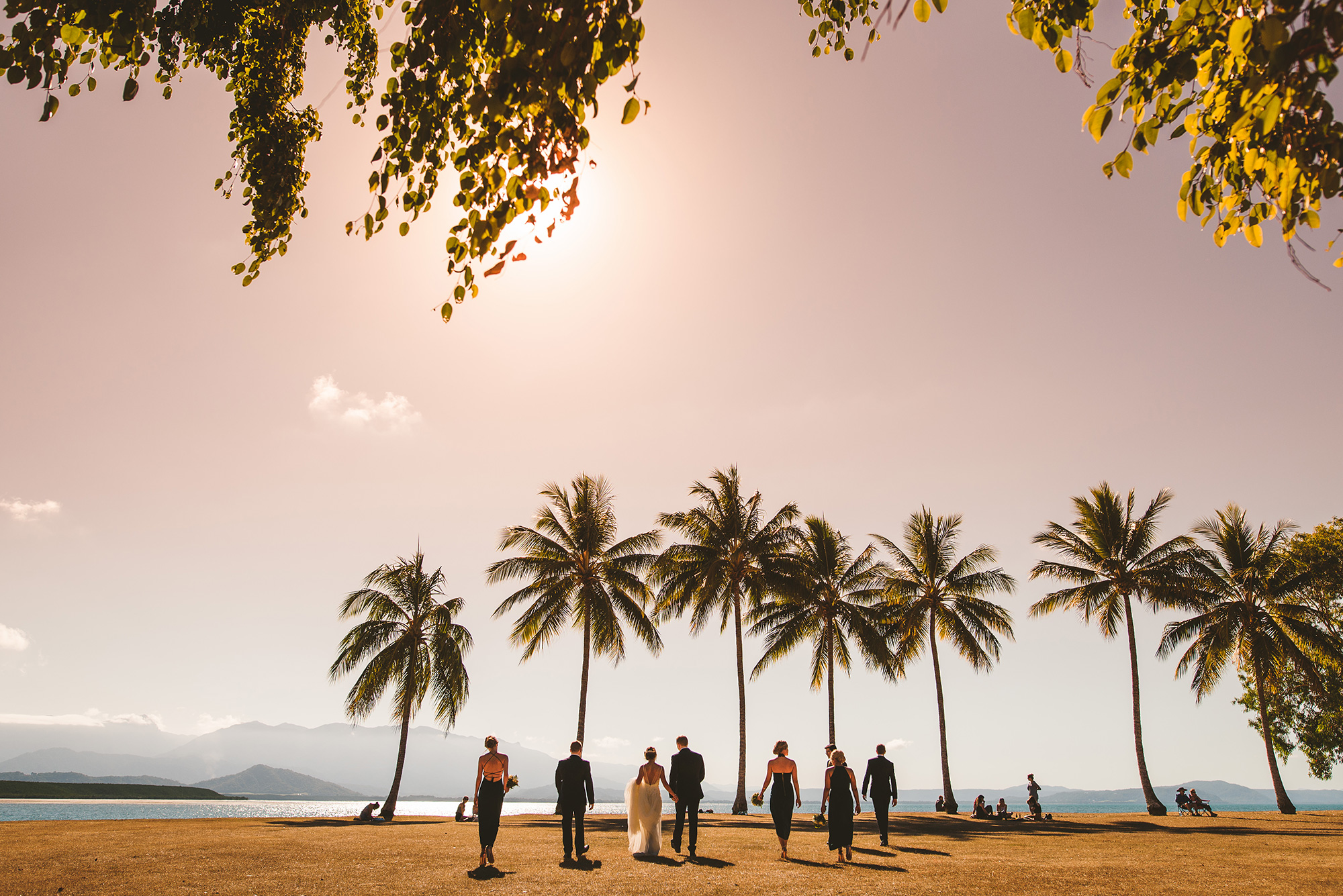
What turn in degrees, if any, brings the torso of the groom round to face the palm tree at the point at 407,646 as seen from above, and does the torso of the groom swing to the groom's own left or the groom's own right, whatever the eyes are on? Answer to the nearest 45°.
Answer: approximately 45° to the groom's own left

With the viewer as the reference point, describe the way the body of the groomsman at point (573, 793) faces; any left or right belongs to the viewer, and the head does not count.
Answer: facing away from the viewer

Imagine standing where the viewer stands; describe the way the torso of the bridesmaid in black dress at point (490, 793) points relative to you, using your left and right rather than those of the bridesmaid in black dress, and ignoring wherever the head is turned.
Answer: facing away from the viewer

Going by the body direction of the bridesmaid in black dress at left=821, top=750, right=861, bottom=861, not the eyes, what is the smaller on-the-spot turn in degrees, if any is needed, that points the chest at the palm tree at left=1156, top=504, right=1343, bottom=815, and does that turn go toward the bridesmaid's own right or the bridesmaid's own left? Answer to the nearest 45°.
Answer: approximately 45° to the bridesmaid's own right

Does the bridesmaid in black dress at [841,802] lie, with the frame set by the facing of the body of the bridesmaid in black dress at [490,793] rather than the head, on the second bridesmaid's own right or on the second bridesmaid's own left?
on the second bridesmaid's own right

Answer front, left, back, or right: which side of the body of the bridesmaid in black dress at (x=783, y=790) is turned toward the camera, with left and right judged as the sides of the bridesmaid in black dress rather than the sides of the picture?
back

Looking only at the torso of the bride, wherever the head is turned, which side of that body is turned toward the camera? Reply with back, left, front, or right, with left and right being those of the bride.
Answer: back

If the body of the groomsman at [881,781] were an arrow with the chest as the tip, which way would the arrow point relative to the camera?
away from the camera

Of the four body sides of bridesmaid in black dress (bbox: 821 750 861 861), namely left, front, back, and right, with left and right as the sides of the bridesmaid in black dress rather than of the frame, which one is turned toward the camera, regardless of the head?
back

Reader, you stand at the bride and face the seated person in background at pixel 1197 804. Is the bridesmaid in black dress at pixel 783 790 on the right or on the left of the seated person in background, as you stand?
right

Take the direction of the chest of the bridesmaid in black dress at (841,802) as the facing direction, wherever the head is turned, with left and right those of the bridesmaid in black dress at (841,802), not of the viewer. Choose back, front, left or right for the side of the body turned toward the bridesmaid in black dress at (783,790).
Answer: left

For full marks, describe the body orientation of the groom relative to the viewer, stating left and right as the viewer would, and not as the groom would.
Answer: facing away from the viewer

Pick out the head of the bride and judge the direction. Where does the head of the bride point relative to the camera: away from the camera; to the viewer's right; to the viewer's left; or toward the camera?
away from the camera
